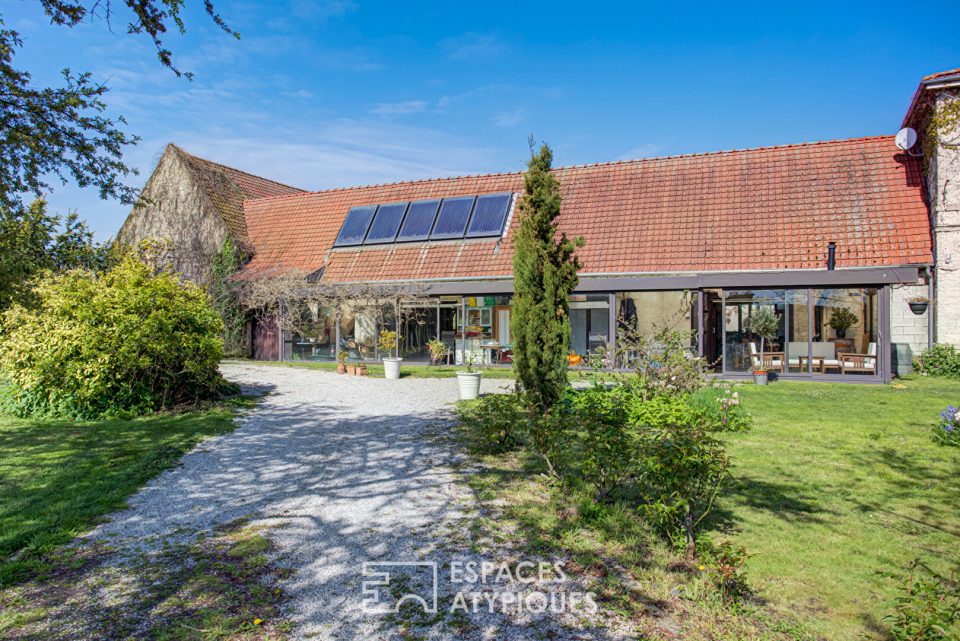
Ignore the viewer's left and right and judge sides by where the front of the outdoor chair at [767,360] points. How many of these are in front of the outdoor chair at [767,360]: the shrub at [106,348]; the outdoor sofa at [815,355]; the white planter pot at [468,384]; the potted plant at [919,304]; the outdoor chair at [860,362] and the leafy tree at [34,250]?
3

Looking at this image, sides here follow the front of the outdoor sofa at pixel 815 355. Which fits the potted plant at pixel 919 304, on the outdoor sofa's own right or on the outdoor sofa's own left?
on the outdoor sofa's own left

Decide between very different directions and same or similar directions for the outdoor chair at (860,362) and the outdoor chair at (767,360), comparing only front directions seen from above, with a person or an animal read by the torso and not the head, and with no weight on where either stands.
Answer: very different directions

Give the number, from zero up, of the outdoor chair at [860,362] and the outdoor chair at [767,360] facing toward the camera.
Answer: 0

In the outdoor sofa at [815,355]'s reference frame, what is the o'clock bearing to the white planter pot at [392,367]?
The white planter pot is roughly at 2 o'clock from the outdoor sofa.

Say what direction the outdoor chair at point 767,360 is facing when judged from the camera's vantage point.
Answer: facing to the right of the viewer

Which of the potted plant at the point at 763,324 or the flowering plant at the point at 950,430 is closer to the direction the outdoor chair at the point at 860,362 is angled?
the potted plant

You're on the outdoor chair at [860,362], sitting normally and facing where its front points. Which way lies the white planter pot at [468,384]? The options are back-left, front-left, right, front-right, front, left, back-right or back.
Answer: front-left

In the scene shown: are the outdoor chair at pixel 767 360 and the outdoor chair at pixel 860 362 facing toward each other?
yes

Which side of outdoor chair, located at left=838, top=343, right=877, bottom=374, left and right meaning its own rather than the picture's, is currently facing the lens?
left

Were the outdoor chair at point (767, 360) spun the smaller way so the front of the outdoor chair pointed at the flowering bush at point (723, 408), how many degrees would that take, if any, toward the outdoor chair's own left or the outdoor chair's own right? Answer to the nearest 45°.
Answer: approximately 90° to the outdoor chair's own right

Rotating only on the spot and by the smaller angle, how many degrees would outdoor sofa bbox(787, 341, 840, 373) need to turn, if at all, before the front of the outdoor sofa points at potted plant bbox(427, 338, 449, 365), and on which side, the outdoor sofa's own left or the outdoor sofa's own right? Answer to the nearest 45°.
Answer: approximately 90° to the outdoor sofa's own right

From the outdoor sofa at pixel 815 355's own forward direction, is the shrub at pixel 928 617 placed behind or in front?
in front
